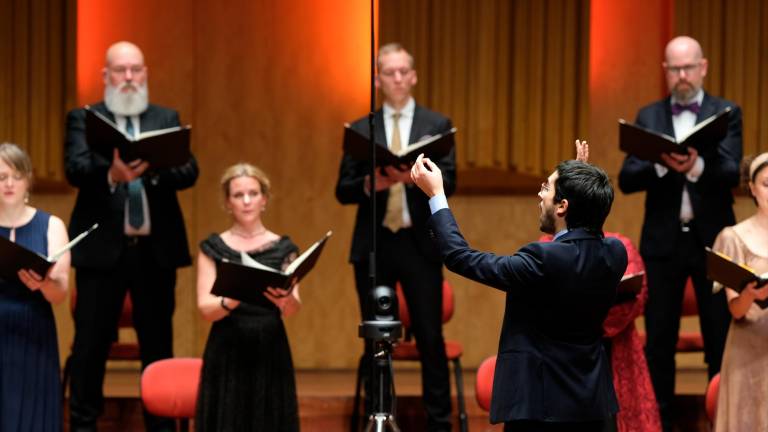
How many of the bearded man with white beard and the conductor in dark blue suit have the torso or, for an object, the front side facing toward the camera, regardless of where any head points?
1

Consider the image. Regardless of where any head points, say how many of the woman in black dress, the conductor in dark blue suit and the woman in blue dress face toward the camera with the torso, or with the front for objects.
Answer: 2

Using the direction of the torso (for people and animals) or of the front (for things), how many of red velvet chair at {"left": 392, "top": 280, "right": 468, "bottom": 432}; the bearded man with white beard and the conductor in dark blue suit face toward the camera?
2

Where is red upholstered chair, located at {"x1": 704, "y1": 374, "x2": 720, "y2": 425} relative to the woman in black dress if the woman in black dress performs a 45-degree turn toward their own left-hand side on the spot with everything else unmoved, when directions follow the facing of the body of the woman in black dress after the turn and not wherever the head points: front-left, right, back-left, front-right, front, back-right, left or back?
front-left

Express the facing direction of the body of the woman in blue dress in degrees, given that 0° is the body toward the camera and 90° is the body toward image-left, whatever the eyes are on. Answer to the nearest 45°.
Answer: approximately 0°
